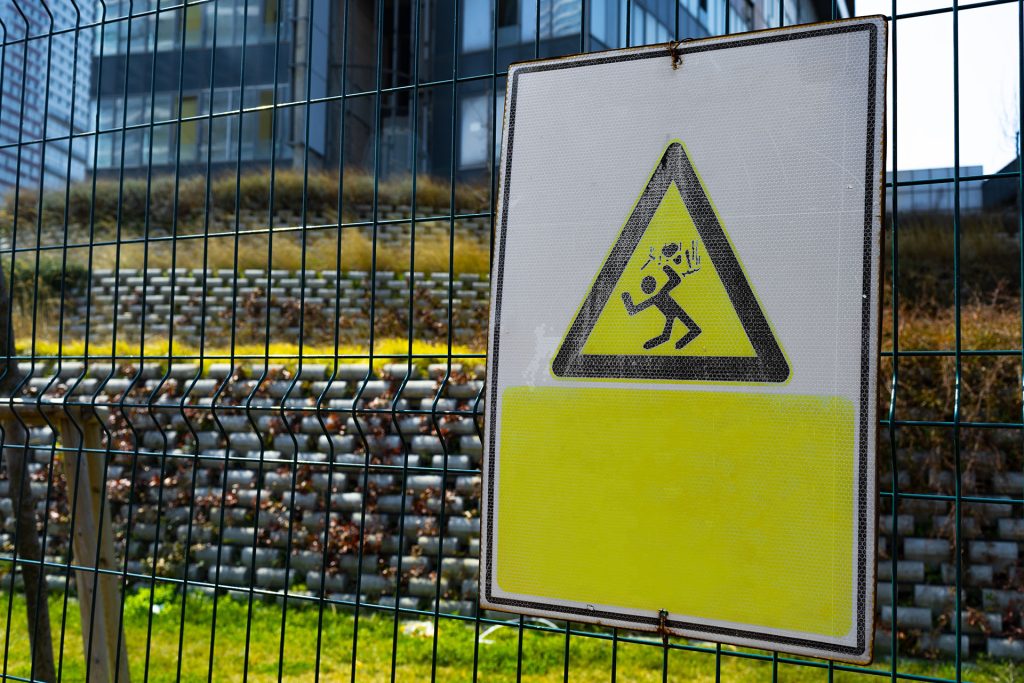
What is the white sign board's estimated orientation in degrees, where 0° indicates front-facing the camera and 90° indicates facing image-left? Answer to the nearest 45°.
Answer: approximately 45°
